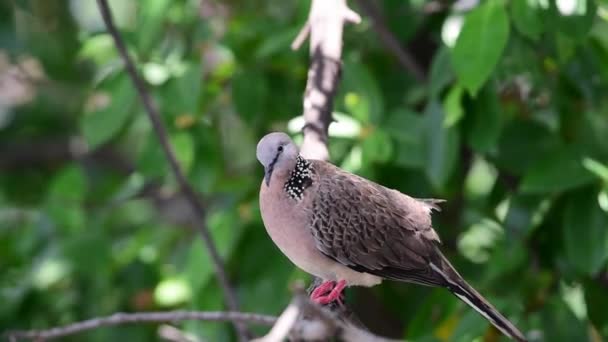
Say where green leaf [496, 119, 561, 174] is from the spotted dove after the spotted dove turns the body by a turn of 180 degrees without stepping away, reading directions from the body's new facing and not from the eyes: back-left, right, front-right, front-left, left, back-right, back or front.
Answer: front-left

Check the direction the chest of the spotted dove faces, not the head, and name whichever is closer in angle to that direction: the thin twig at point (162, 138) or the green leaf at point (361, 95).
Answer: the thin twig

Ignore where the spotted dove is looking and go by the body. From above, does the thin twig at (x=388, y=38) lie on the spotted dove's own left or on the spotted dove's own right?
on the spotted dove's own right

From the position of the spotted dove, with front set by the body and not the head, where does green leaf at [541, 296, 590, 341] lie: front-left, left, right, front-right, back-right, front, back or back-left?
back-right

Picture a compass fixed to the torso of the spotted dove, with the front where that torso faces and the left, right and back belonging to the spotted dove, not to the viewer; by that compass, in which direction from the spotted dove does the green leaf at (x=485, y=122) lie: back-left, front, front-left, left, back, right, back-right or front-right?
back-right

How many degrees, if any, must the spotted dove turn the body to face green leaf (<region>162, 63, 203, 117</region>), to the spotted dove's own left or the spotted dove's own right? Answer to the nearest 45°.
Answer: approximately 45° to the spotted dove's own right

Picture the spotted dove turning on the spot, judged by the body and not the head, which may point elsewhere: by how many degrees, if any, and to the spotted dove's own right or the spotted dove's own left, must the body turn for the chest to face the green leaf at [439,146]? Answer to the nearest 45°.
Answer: approximately 135° to the spotted dove's own right

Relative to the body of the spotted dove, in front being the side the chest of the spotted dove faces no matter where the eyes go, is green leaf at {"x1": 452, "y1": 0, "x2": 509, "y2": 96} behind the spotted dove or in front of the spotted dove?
behind

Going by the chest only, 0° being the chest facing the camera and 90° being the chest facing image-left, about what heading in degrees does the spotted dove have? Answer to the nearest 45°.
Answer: approximately 90°

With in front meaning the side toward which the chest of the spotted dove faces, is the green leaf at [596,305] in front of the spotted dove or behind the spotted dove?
behind

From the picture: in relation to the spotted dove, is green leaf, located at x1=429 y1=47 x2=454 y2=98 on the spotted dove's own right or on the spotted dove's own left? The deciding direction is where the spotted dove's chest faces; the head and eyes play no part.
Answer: on the spotted dove's own right

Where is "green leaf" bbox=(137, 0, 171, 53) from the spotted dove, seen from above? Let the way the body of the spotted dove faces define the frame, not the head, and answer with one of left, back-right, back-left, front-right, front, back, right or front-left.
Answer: front-right

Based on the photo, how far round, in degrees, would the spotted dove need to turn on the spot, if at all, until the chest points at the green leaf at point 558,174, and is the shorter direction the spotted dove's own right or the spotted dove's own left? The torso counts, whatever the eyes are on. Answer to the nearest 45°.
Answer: approximately 135° to the spotted dove's own right

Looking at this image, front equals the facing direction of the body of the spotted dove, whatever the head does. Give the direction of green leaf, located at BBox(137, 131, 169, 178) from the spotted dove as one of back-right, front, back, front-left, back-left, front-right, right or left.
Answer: front-right

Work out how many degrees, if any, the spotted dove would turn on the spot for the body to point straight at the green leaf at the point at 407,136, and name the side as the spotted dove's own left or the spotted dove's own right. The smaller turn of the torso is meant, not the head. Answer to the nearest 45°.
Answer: approximately 90° to the spotted dove's own right
